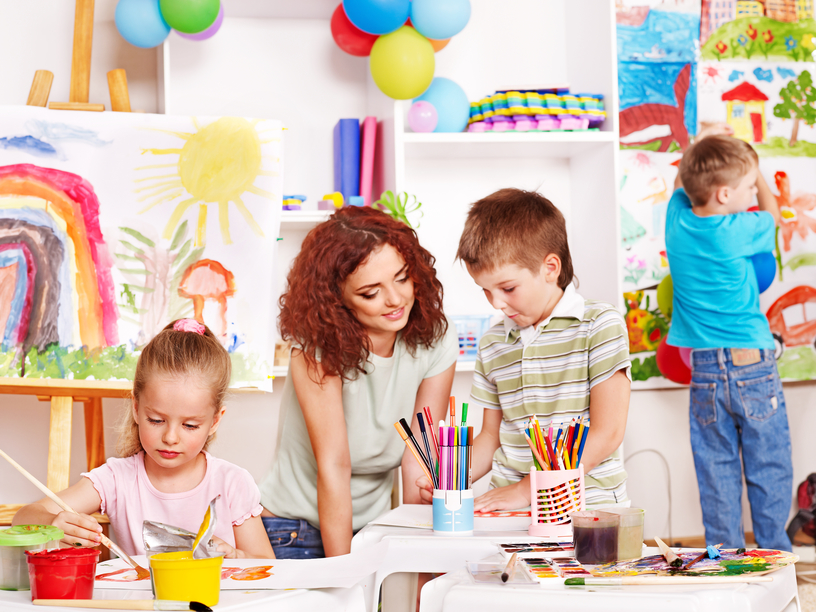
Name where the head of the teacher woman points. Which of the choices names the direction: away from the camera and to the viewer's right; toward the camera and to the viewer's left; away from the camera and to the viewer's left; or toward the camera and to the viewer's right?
toward the camera and to the viewer's right

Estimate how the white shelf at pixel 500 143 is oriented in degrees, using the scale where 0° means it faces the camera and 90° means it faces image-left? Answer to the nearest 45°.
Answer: approximately 0°

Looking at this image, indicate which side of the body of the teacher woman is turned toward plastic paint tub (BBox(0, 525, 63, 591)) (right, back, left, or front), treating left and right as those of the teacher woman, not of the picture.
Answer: right

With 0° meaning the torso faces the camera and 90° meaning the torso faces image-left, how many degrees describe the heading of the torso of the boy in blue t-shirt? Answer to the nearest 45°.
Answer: approximately 225°
